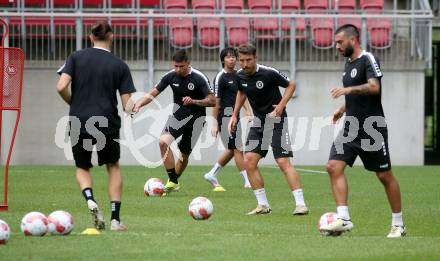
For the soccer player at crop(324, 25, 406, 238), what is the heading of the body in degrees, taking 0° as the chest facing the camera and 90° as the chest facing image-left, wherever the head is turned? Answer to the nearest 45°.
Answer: approximately 45°

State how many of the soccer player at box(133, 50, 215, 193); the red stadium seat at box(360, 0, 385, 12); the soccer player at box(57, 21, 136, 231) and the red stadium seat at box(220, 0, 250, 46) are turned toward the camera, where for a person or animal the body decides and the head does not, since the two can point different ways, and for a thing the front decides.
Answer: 3

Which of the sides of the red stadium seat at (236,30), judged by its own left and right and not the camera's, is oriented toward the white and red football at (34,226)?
front

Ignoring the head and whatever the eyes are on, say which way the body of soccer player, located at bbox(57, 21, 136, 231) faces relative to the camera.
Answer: away from the camera

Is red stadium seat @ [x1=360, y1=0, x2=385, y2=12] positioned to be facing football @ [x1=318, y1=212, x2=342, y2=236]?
yes

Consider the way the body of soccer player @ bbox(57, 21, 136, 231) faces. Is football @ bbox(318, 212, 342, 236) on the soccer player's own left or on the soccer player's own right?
on the soccer player's own right

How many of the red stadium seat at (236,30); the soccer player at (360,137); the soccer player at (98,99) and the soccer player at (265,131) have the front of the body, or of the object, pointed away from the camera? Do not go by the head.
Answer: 1

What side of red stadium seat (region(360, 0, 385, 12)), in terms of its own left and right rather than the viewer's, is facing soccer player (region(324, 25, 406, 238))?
front

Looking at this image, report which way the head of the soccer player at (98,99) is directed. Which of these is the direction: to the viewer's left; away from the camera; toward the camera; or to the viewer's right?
away from the camera
